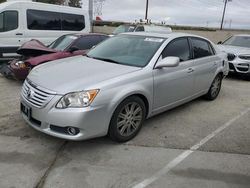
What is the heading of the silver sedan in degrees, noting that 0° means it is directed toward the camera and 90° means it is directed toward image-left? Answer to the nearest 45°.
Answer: approximately 45°

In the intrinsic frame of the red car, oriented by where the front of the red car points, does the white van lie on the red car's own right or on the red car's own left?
on the red car's own right

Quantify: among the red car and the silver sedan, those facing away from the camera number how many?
0

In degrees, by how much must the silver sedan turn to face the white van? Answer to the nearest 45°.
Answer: approximately 90° to its right

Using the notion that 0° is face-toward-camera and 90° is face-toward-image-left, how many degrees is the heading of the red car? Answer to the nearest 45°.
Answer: approximately 45°

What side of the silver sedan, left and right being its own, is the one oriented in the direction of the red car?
right

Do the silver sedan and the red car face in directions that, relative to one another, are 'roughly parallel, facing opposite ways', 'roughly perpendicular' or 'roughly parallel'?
roughly parallel
